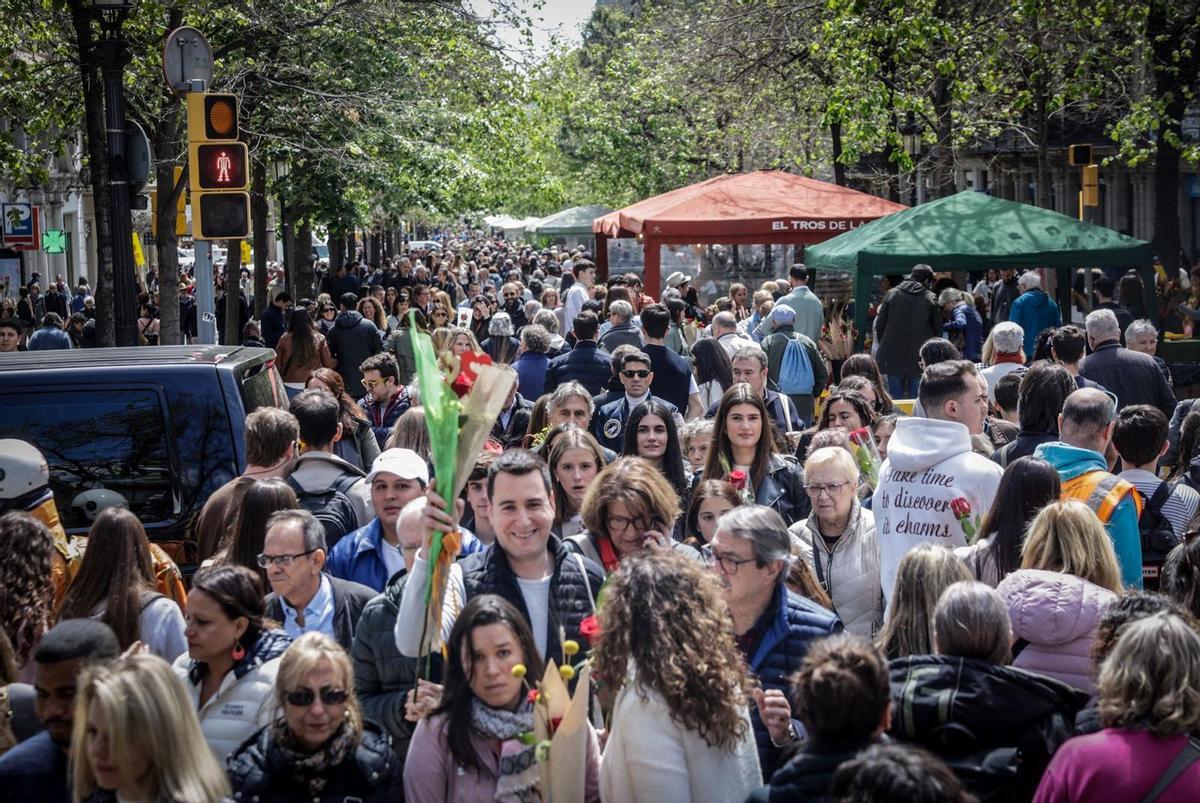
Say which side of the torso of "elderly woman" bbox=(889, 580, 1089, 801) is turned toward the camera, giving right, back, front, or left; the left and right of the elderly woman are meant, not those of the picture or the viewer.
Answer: back

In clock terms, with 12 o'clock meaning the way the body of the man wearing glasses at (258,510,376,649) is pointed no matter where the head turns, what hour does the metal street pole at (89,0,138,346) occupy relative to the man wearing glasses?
The metal street pole is roughly at 4 o'clock from the man wearing glasses.

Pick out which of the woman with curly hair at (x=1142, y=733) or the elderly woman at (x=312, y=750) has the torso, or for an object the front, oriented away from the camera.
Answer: the woman with curly hair

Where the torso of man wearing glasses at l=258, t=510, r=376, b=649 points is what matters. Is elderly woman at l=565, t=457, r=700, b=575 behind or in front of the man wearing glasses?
behind

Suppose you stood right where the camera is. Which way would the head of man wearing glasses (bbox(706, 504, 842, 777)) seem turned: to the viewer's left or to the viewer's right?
to the viewer's left

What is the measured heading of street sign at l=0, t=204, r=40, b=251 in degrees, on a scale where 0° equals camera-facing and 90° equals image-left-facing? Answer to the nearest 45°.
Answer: approximately 0°

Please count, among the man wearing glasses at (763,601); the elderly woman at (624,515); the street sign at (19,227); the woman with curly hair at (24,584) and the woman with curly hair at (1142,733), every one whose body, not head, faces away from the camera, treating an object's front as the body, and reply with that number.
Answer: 2

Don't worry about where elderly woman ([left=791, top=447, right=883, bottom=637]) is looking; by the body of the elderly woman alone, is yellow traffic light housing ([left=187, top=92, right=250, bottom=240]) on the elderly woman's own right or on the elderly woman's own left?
on the elderly woman's own right

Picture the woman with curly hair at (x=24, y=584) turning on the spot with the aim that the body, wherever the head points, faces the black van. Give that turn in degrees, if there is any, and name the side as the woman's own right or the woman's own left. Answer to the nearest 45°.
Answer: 0° — they already face it

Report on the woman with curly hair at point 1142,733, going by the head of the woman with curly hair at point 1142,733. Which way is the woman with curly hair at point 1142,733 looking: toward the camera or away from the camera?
away from the camera

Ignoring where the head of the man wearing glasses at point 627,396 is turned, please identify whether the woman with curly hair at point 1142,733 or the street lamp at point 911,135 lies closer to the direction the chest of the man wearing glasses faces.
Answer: the woman with curly hair

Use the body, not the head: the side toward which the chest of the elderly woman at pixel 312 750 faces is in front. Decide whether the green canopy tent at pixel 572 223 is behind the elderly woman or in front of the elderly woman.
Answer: behind

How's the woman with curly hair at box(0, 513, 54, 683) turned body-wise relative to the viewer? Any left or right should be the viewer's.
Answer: facing away from the viewer
